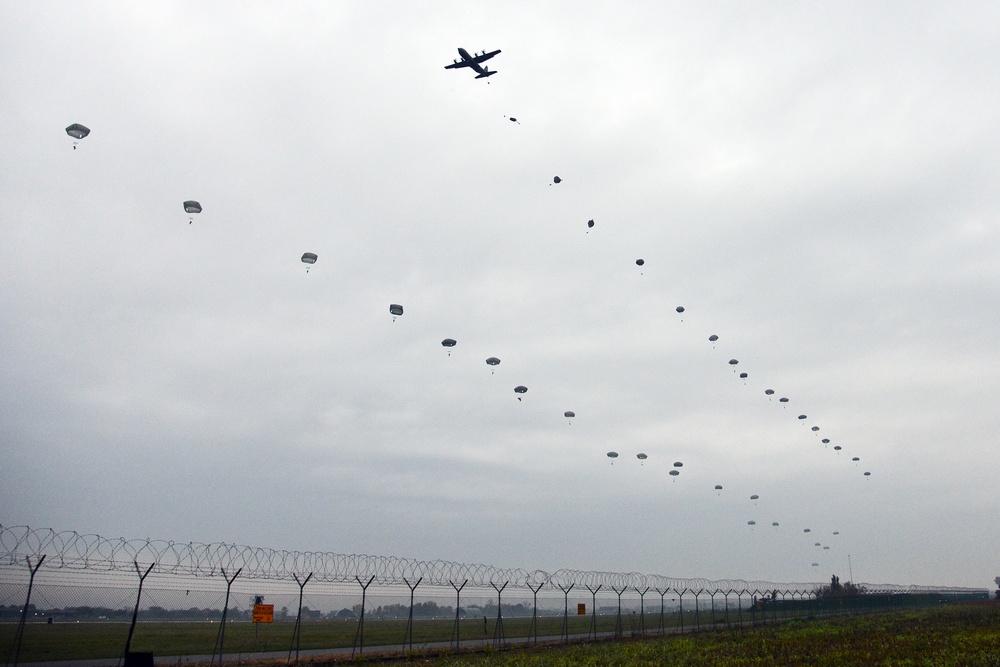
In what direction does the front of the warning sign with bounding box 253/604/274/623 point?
toward the camera

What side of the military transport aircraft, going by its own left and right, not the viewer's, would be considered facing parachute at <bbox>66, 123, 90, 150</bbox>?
front

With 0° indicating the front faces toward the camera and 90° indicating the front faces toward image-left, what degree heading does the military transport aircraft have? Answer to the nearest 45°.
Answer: approximately 45°

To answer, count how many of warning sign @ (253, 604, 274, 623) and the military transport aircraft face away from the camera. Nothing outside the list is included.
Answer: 0
